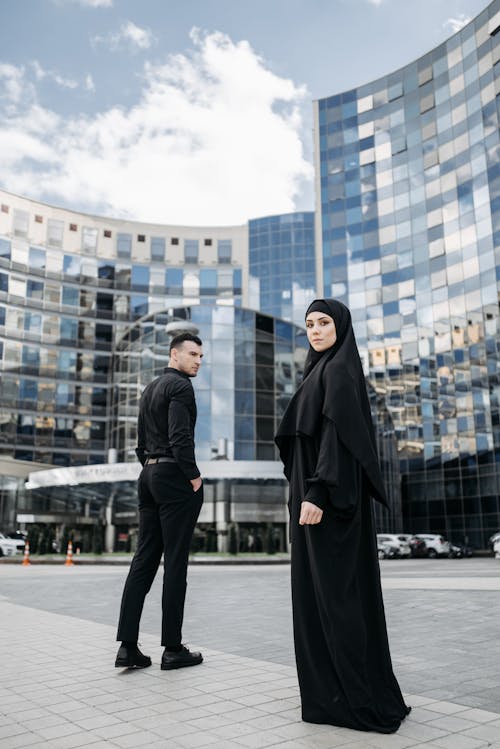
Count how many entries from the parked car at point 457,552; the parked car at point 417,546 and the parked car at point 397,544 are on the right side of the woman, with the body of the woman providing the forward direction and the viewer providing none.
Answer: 3

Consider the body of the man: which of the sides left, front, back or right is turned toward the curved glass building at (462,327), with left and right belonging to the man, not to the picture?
front

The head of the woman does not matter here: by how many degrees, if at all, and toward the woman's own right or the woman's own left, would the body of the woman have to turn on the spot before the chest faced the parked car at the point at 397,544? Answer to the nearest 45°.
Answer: approximately 90° to the woman's own right

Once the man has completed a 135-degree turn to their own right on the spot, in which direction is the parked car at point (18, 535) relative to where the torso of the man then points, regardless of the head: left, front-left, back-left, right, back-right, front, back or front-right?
back

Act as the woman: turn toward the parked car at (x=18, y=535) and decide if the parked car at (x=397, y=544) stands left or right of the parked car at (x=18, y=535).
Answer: right

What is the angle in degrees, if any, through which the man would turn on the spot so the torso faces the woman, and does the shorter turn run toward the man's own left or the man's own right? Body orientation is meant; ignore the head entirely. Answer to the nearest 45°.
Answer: approximately 90° to the man's own right

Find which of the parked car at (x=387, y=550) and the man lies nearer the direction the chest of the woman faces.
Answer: the man

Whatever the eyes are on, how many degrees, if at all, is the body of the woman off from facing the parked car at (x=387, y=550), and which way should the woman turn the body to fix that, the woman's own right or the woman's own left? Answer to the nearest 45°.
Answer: approximately 90° to the woman's own right

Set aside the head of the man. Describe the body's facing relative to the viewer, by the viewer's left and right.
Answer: facing away from the viewer and to the right of the viewer

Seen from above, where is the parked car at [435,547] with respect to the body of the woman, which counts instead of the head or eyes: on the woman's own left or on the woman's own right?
on the woman's own right
